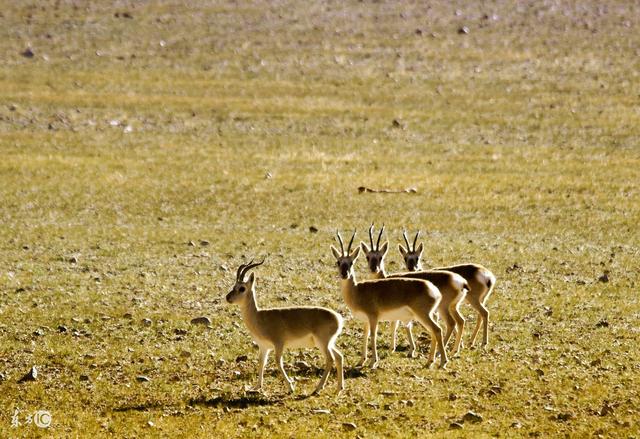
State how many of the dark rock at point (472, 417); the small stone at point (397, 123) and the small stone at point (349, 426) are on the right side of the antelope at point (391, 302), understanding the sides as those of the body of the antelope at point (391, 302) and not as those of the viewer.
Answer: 1

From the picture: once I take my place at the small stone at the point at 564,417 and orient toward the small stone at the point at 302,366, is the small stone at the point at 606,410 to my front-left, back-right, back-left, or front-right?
back-right

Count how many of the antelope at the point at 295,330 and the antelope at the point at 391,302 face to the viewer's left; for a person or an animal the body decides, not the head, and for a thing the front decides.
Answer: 2

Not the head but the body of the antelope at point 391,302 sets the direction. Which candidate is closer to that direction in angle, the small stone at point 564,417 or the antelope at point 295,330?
the antelope

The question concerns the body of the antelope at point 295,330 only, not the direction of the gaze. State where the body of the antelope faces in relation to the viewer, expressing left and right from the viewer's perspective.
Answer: facing to the left of the viewer

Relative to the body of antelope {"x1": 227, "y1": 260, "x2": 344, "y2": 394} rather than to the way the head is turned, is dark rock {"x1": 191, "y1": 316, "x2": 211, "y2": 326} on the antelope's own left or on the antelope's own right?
on the antelope's own right

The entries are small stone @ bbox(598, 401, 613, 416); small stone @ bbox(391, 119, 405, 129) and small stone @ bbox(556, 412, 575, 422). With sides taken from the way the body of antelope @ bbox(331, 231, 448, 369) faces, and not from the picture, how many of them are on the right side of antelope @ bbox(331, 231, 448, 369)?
1

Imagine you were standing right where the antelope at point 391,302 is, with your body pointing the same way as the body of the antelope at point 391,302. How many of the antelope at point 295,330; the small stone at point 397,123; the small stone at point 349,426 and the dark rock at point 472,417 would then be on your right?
1

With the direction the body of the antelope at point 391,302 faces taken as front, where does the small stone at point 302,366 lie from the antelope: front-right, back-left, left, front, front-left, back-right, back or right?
front

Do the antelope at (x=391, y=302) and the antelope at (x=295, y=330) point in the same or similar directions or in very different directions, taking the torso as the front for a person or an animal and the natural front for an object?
same or similar directions

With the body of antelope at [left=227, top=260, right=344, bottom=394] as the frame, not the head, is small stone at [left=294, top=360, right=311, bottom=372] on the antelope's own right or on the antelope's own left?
on the antelope's own right

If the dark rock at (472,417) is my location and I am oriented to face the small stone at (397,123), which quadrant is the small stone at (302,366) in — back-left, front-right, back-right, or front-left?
front-left

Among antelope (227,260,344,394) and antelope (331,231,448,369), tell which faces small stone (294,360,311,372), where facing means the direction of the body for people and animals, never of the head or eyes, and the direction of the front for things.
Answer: antelope (331,231,448,369)

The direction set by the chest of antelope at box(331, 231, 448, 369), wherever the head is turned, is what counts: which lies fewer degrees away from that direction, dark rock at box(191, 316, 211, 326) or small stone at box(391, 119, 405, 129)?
the dark rock

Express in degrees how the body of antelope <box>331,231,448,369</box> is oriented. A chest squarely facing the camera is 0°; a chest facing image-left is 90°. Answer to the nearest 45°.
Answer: approximately 90°
